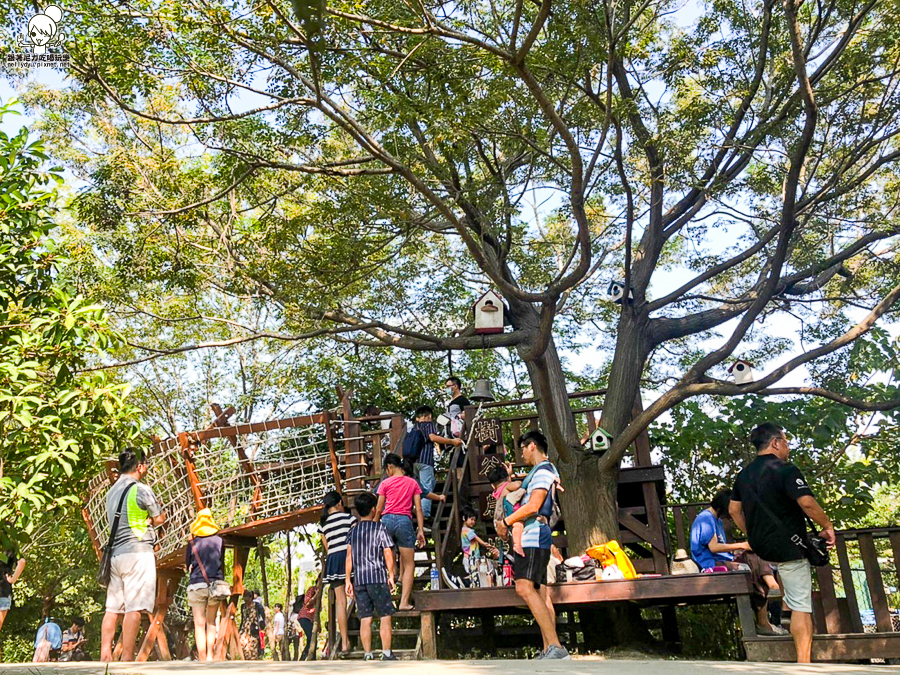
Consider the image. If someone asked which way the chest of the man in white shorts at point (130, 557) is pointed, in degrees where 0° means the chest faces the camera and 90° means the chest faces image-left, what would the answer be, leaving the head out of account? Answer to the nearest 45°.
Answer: approximately 225°

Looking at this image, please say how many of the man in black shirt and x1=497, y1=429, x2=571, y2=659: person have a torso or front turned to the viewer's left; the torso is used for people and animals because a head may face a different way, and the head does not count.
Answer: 1

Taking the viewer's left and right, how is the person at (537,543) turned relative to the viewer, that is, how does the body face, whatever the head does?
facing to the left of the viewer

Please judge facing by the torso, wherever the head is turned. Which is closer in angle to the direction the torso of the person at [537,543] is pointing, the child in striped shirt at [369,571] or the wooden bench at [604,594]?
the child in striped shirt

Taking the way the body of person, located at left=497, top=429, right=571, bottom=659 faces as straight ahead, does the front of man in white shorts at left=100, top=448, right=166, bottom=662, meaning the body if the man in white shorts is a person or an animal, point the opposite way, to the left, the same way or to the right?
to the right

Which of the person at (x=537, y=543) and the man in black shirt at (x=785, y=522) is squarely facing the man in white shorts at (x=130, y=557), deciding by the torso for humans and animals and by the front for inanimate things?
the person

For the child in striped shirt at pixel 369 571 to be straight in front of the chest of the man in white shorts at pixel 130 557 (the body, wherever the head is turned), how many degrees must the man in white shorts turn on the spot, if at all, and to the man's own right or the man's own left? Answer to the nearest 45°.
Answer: approximately 45° to the man's own right

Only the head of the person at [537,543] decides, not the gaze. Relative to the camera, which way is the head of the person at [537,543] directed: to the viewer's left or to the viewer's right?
to the viewer's left

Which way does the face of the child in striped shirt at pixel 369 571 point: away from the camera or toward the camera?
away from the camera

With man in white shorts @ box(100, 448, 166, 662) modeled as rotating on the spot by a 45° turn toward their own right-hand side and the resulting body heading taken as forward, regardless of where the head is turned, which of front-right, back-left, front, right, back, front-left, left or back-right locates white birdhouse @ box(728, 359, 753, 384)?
front

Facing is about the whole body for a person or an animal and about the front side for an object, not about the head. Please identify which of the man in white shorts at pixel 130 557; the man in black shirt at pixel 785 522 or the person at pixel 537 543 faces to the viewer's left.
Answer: the person

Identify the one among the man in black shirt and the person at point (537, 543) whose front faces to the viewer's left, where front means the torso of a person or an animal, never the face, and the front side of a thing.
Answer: the person

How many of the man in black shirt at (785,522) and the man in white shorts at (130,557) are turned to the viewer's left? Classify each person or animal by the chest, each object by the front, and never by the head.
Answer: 0
